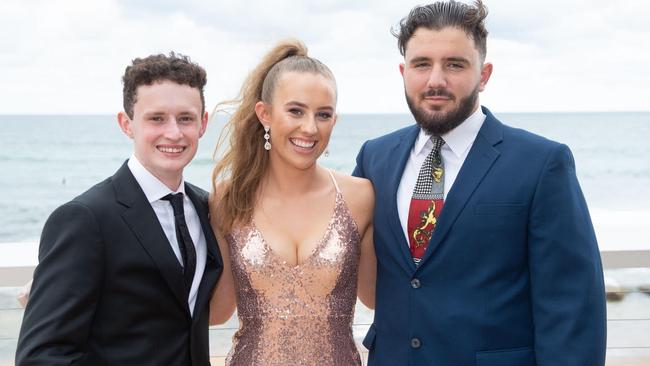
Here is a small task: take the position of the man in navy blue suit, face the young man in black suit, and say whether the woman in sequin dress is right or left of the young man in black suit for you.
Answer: right

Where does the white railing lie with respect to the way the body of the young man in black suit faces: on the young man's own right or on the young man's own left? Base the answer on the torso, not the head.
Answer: on the young man's own left

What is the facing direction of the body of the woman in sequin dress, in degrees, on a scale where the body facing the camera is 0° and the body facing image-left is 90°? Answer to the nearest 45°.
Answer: approximately 0°

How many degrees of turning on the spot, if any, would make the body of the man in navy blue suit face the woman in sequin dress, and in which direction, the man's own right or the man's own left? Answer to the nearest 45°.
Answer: approximately 45° to the man's own right

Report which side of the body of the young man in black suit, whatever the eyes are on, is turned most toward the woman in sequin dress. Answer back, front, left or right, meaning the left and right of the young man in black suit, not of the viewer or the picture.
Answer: left

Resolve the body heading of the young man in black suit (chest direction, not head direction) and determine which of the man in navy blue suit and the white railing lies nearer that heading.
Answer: the man in navy blue suit

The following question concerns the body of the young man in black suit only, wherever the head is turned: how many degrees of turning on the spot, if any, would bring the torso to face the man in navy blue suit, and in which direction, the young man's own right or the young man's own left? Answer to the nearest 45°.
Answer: approximately 45° to the young man's own left

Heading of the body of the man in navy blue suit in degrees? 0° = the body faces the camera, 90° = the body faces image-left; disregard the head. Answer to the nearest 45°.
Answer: approximately 45°

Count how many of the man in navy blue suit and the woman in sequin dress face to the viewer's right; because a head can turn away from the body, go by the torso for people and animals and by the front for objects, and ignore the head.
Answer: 0

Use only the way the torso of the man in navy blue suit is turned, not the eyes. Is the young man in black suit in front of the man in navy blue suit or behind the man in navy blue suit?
in front

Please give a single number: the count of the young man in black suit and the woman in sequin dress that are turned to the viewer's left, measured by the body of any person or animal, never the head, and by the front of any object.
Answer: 0
